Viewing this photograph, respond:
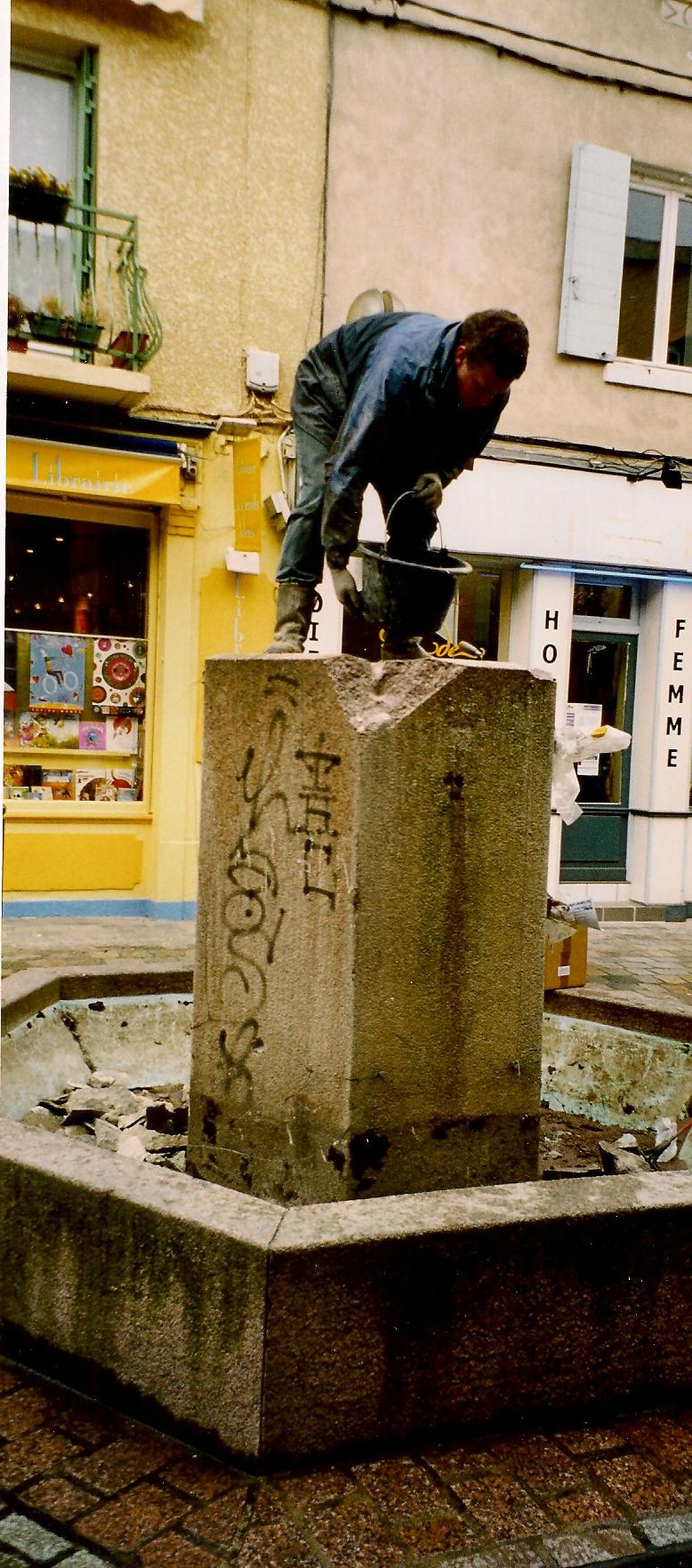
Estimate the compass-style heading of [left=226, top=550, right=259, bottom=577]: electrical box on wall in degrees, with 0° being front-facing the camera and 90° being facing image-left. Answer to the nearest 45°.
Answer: approximately 0°

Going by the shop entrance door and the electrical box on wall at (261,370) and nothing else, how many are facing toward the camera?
2

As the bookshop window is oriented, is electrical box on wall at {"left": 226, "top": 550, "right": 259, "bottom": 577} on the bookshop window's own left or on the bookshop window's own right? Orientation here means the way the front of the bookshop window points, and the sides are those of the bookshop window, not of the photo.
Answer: on the bookshop window's own left

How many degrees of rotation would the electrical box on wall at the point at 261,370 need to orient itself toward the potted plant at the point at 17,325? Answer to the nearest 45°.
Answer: approximately 45° to its right

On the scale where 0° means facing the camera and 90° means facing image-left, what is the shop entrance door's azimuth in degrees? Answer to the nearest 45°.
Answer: approximately 0°

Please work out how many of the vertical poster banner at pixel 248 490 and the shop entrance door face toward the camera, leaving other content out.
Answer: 2

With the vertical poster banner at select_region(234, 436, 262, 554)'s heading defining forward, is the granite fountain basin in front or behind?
in front

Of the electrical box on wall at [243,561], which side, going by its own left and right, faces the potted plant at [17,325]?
right

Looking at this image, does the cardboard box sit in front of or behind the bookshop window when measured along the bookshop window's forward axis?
in front

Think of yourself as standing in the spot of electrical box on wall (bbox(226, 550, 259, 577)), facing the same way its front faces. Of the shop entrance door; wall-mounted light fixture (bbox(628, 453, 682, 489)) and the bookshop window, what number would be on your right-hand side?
1
